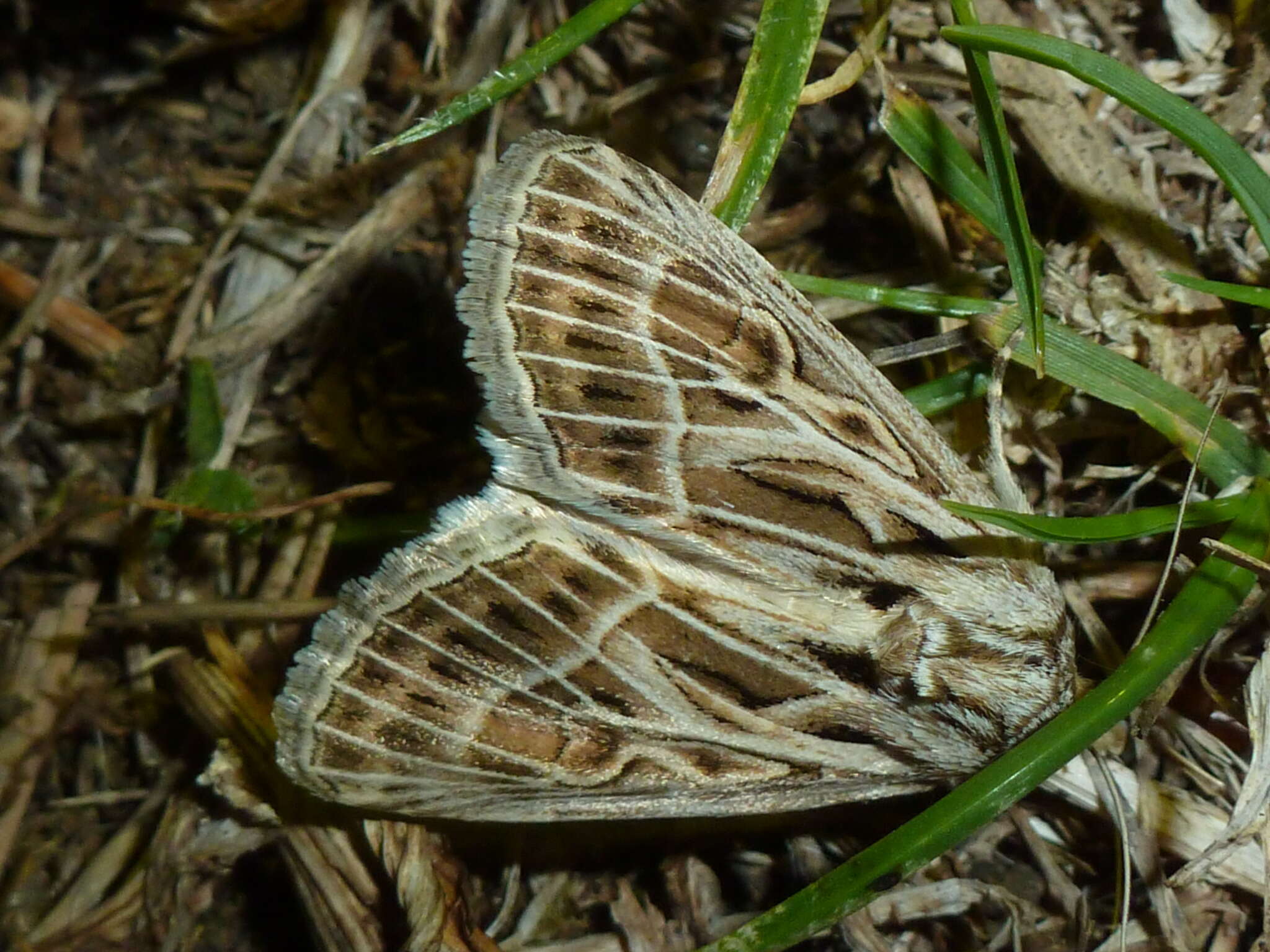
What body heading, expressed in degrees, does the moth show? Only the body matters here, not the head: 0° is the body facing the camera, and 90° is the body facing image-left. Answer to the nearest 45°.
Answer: approximately 270°
